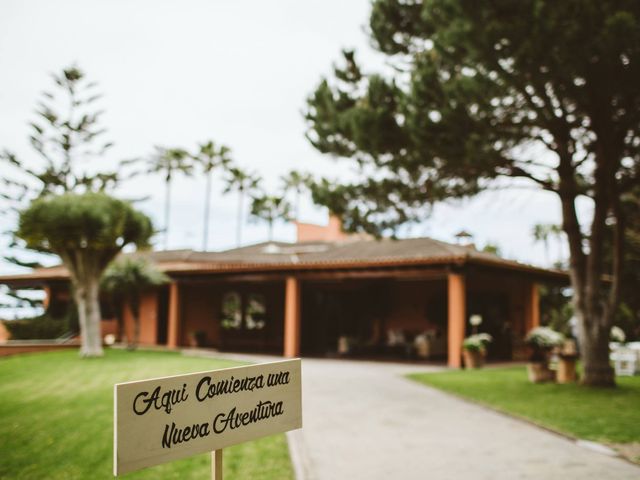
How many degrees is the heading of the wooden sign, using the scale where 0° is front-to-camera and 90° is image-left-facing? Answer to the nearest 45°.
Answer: approximately 315°

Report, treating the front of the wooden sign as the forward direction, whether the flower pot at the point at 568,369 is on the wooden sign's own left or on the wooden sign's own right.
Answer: on the wooden sign's own left

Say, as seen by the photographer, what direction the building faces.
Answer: facing the viewer and to the left of the viewer

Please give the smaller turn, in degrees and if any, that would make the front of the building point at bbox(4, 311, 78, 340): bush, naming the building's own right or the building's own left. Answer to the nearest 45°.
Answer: approximately 45° to the building's own right

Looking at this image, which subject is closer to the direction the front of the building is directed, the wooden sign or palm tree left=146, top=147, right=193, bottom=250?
the wooden sign

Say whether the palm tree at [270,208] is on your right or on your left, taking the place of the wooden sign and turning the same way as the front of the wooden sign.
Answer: on your left

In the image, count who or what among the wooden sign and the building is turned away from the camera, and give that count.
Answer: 0

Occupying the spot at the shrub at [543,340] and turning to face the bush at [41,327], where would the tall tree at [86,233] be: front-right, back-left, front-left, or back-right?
front-left

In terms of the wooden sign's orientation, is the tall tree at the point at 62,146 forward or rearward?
rearward

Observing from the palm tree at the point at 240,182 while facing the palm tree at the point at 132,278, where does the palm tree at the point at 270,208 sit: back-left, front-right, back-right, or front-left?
back-left

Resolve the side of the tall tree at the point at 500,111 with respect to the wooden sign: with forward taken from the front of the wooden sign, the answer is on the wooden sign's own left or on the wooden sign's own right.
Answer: on the wooden sign's own left

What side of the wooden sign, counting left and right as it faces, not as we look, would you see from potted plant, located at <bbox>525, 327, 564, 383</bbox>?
left

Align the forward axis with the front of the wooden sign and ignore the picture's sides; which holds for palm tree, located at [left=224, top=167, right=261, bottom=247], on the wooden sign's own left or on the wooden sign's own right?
on the wooden sign's own left
